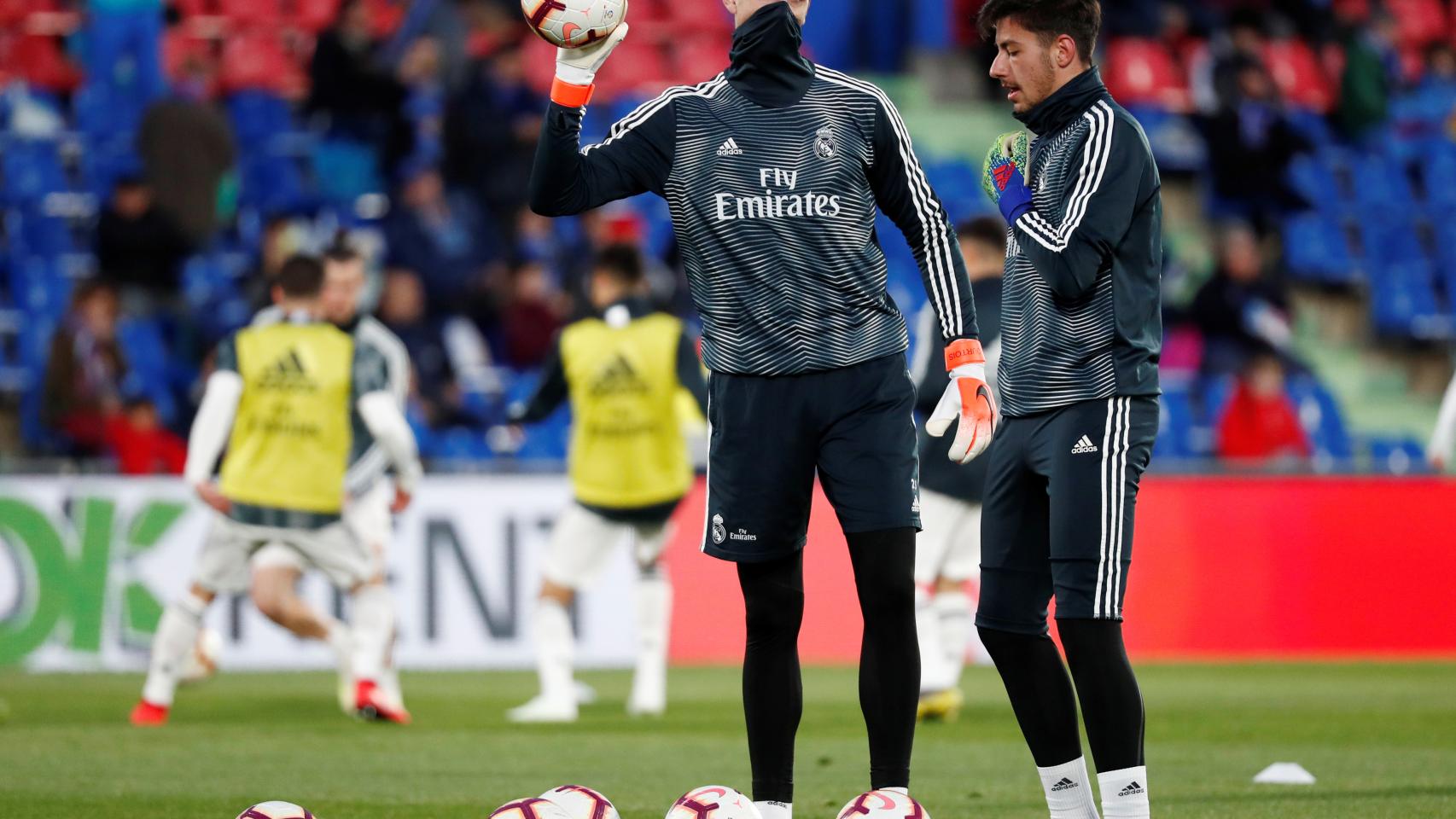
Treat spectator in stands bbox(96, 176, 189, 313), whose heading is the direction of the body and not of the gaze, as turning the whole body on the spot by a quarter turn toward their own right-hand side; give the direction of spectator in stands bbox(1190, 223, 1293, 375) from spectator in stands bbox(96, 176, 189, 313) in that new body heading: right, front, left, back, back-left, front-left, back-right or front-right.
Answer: back

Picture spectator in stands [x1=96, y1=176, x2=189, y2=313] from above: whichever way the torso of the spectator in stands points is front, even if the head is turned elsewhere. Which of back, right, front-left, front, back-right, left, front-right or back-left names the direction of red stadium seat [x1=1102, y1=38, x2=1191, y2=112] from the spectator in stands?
left

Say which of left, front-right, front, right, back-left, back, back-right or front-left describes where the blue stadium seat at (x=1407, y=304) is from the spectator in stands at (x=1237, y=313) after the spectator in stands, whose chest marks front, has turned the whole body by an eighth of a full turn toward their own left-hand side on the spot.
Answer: left

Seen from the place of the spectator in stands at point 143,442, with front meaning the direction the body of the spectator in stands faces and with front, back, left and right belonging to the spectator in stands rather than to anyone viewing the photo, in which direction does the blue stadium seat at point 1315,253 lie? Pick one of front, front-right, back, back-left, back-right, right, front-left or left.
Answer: left

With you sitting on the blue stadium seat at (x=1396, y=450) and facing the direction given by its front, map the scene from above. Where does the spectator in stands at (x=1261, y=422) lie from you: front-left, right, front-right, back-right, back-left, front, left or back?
front-right

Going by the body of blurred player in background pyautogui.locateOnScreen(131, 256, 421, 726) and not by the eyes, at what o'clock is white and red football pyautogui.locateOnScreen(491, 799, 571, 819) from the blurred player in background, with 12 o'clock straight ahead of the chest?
The white and red football is roughly at 6 o'clock from the blurred player in background.

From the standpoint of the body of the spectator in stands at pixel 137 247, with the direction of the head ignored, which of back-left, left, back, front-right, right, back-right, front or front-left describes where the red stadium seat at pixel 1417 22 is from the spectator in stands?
left

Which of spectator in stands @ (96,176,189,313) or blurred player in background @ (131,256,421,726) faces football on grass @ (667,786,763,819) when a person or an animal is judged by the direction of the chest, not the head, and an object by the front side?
the spectator in stands

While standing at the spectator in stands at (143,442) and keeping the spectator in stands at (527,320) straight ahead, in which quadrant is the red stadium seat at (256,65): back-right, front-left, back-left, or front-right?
front-left

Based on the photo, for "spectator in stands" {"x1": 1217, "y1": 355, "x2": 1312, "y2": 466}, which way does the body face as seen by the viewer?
toward the camera

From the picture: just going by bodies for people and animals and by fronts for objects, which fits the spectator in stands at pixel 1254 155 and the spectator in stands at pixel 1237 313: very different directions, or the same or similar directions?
same or similar directions

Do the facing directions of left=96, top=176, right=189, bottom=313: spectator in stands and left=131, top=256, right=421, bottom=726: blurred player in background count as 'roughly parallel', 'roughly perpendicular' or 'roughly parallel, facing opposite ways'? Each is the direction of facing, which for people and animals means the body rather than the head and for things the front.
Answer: roughly parallel, facing opposite ways

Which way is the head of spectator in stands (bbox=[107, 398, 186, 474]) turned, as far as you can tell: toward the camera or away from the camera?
toward the camera

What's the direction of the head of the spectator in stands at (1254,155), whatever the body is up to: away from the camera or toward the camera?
toward the camera

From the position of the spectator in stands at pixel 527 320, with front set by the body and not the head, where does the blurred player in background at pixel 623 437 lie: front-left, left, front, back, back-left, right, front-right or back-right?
front

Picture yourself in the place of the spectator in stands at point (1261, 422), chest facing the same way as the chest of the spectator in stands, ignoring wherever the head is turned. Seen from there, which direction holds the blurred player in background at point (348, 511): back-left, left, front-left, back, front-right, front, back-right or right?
front-right
